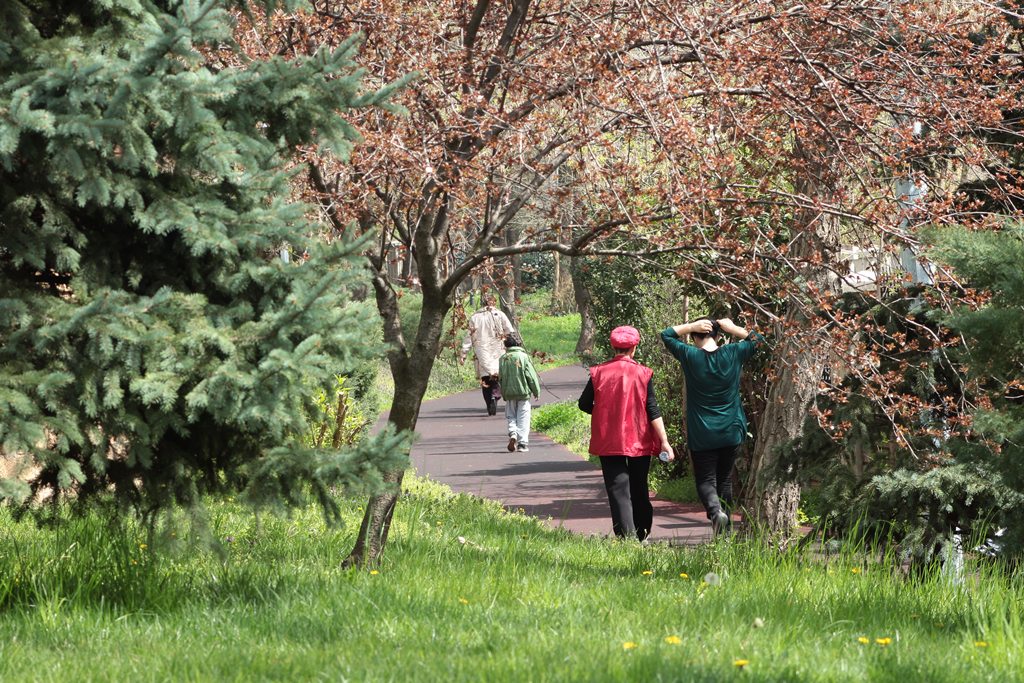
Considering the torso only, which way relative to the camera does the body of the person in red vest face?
away from the camera

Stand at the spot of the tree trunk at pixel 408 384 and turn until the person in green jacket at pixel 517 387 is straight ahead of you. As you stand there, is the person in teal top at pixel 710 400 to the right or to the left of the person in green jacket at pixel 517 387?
right

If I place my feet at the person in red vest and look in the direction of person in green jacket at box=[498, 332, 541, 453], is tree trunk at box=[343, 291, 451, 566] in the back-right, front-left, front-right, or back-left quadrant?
back-left

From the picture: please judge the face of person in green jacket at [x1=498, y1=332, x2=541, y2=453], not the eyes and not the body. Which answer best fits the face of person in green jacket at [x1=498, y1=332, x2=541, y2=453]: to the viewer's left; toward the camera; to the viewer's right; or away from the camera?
away from the camera

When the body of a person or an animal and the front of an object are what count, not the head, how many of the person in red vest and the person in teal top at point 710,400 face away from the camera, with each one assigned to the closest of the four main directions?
2

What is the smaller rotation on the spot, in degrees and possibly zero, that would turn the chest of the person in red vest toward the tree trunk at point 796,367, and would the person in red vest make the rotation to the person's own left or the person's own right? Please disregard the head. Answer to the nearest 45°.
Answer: approximately 135° to the person's own right

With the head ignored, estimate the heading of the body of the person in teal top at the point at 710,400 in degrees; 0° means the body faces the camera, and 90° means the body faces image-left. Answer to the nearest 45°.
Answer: approximately 180°
